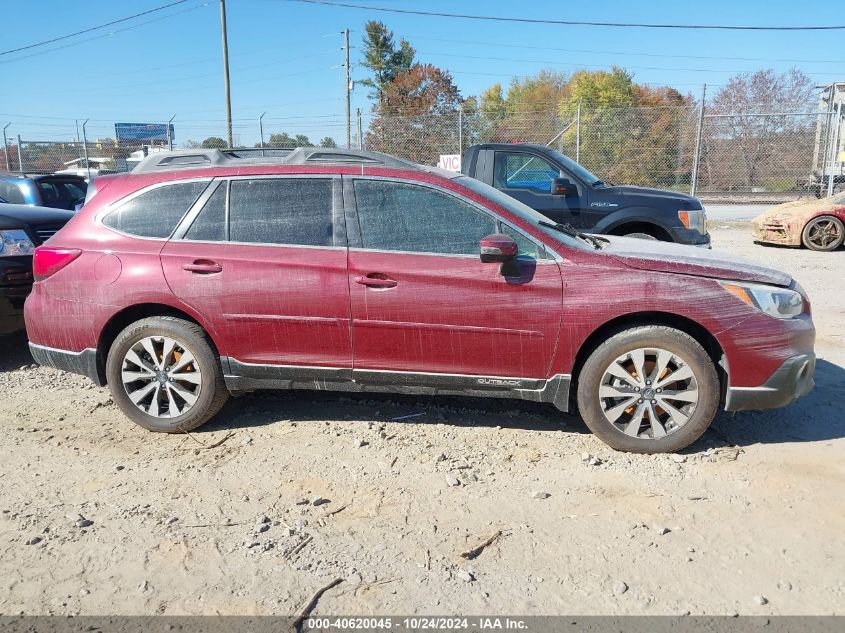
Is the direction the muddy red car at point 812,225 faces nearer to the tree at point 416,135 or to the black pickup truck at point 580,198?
the black pickup truck

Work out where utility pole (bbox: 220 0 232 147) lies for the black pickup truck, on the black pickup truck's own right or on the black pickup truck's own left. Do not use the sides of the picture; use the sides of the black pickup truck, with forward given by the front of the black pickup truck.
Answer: on the black pickup truck's own left

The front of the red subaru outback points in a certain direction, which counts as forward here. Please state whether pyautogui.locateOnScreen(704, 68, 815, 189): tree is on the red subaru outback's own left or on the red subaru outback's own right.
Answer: on the red subaru outback's own left

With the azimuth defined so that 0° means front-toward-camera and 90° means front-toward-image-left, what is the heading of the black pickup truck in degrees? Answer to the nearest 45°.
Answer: approximately 270°

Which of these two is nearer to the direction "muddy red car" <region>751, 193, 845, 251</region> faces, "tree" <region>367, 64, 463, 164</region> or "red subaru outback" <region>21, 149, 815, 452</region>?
the red subaru outback

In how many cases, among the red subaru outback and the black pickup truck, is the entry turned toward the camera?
0

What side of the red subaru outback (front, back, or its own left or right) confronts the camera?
right

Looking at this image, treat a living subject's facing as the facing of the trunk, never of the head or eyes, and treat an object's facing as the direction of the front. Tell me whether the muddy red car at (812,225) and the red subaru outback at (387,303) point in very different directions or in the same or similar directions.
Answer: very different directions

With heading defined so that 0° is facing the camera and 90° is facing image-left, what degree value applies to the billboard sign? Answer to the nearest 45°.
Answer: approximately 0°

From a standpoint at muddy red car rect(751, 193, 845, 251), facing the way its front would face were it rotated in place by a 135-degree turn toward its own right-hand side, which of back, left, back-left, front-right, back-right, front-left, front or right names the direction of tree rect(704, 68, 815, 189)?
front

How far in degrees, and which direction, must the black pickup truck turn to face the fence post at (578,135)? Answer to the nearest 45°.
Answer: approximately 90° to its left

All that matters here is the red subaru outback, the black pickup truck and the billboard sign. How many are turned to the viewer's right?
2
